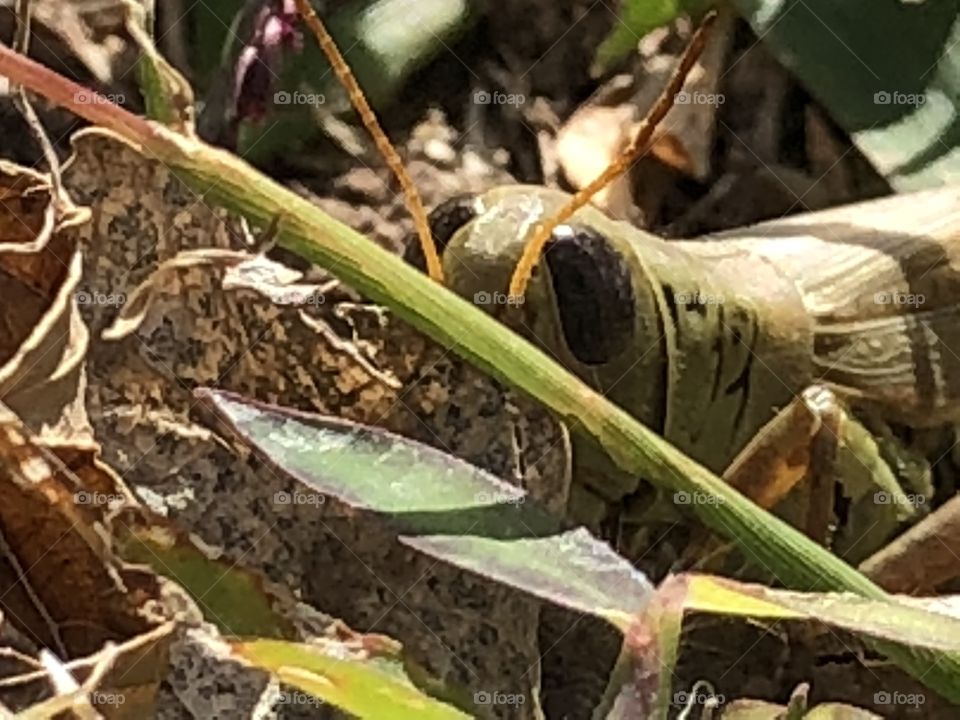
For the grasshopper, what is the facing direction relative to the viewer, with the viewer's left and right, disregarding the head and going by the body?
facing the viewer and to the left of the viewer

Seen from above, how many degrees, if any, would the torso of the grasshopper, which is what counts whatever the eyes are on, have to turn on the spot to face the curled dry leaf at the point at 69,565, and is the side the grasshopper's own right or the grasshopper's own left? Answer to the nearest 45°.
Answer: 0° — it already faces it

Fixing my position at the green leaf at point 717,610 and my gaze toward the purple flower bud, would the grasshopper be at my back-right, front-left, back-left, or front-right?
front-right

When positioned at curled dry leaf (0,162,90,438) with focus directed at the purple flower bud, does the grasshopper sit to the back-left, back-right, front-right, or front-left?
front-right

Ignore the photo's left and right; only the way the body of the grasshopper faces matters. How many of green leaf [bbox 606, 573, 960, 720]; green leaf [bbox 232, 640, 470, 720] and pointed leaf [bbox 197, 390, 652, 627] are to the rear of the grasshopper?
0

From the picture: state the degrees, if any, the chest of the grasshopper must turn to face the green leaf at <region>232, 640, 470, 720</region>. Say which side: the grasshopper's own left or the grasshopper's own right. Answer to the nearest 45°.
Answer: approximately 45° to the grasshopper's own left
